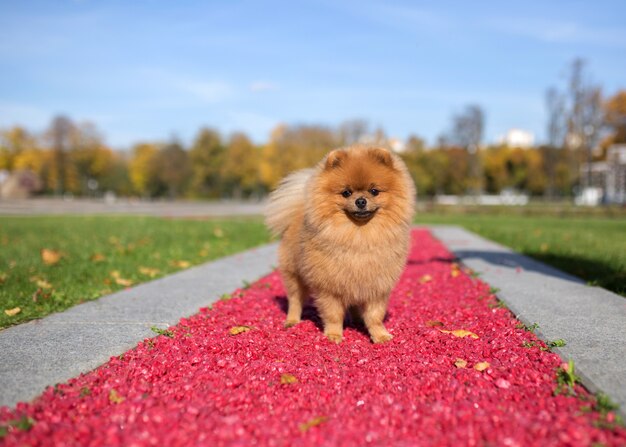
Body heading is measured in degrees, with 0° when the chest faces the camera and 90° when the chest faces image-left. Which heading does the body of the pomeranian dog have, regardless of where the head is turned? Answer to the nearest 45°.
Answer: approximately 315°

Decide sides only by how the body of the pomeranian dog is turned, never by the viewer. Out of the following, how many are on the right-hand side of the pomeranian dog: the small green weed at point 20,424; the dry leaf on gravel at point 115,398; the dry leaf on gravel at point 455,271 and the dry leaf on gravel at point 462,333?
2

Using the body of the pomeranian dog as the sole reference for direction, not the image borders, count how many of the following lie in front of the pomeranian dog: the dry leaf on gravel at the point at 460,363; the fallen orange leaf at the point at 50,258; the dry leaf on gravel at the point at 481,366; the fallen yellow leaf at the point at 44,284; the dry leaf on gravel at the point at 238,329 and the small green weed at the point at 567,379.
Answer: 3

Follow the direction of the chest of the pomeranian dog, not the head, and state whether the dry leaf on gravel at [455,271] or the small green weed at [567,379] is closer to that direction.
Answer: the small green weed

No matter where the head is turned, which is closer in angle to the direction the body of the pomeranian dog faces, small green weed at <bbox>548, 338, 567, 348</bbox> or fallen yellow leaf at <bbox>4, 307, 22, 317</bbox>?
the small green weed

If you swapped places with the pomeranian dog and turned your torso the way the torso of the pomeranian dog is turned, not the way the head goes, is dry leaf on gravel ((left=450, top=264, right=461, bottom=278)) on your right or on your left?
on your left

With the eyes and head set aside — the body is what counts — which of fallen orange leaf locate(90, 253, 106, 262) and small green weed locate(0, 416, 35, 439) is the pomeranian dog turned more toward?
the small green weed

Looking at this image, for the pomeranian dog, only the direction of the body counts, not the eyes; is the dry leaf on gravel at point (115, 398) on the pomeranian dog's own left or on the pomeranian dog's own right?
on the pomeranian dog's own right

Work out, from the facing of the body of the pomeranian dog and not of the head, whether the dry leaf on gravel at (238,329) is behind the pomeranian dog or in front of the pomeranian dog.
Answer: behind

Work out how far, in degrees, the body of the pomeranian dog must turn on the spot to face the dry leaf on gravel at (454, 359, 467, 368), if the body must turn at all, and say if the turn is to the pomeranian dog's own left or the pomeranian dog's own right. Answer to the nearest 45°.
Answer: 0° — it already faces it

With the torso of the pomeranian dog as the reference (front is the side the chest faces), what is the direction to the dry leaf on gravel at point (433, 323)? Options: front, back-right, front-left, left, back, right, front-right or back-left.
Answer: left

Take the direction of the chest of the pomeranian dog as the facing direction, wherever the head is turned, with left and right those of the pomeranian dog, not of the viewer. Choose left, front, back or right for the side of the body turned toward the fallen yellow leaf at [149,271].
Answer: back
